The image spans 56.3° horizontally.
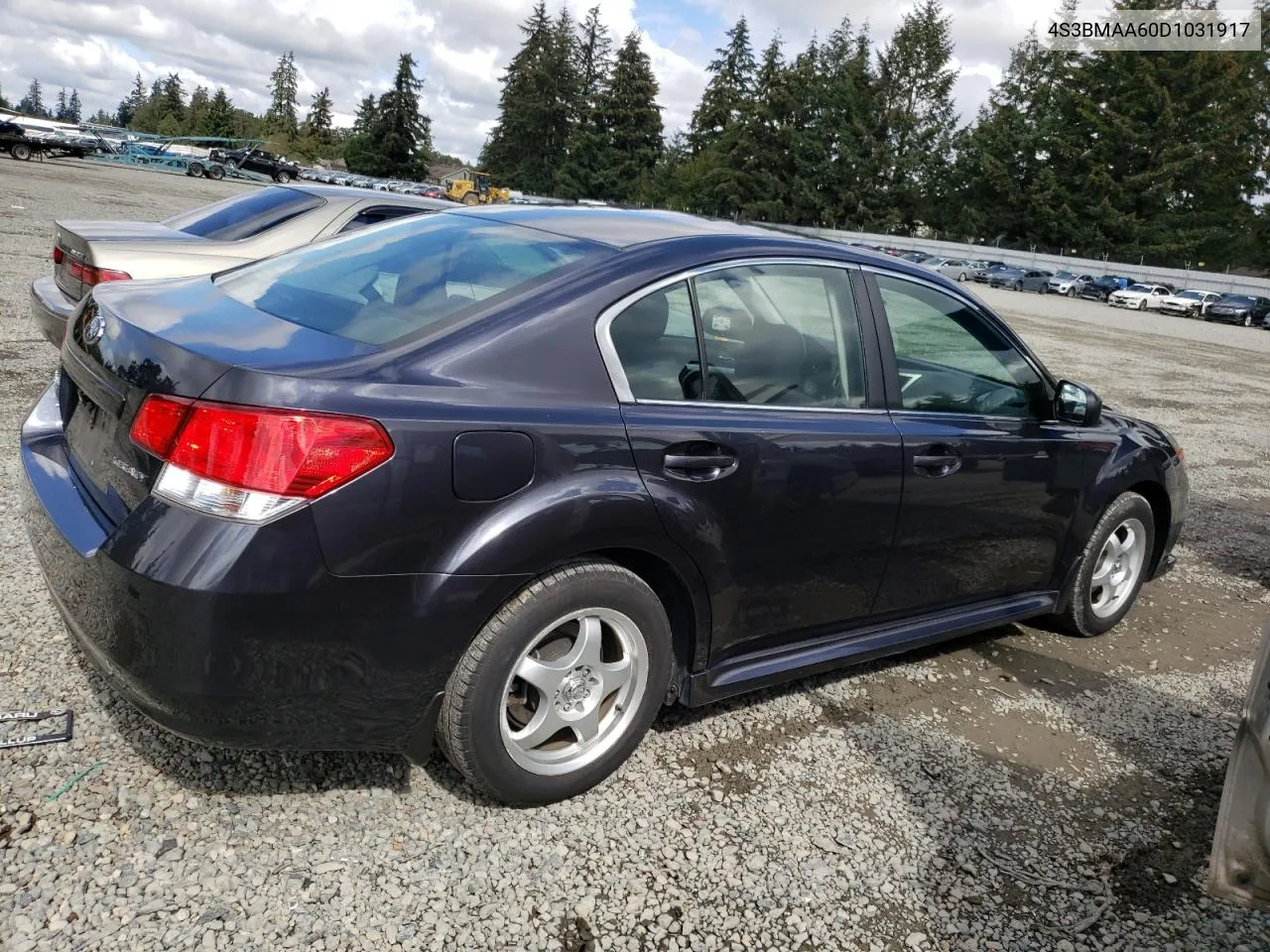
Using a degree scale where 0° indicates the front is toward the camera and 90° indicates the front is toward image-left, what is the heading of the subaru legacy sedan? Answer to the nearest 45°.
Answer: approximately 225°

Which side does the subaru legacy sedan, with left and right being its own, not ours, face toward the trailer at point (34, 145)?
left

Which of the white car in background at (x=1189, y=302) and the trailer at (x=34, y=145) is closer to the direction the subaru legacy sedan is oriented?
the white car in background

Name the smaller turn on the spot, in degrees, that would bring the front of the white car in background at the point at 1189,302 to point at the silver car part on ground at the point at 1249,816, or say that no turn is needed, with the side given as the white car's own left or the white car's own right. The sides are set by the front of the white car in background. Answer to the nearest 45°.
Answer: approximately 45° to the white car's own left

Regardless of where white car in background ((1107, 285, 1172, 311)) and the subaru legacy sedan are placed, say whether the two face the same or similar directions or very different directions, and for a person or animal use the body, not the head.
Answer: very different directions

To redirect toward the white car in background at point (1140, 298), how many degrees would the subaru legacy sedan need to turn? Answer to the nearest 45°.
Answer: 0° — it already faces it

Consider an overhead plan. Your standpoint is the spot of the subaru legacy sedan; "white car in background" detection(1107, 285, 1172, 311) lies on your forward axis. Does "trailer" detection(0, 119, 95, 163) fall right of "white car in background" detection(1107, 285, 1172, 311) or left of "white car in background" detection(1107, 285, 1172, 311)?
left

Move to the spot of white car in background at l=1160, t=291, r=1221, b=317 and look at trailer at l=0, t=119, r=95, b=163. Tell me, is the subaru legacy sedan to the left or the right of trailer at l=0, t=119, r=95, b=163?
left

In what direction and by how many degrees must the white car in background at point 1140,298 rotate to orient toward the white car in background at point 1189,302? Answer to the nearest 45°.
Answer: approximately 135° to its left

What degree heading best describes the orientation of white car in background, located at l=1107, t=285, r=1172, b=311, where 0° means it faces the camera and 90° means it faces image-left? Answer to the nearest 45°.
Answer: approximately 45°
